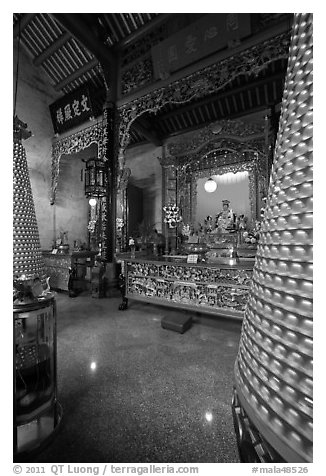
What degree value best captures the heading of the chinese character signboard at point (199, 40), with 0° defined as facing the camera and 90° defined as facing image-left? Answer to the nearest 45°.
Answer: approximately 45°

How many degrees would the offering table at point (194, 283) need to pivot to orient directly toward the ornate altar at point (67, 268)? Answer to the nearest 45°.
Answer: approximately 90° to its right

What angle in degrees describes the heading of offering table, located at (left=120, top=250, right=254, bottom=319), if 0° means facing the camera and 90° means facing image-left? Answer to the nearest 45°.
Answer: approximately 45°

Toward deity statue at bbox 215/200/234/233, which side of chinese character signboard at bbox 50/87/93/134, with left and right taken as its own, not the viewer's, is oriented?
left

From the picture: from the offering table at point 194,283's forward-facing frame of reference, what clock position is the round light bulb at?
The round light bulb is roughly at 5 o'clock from the offering table.
